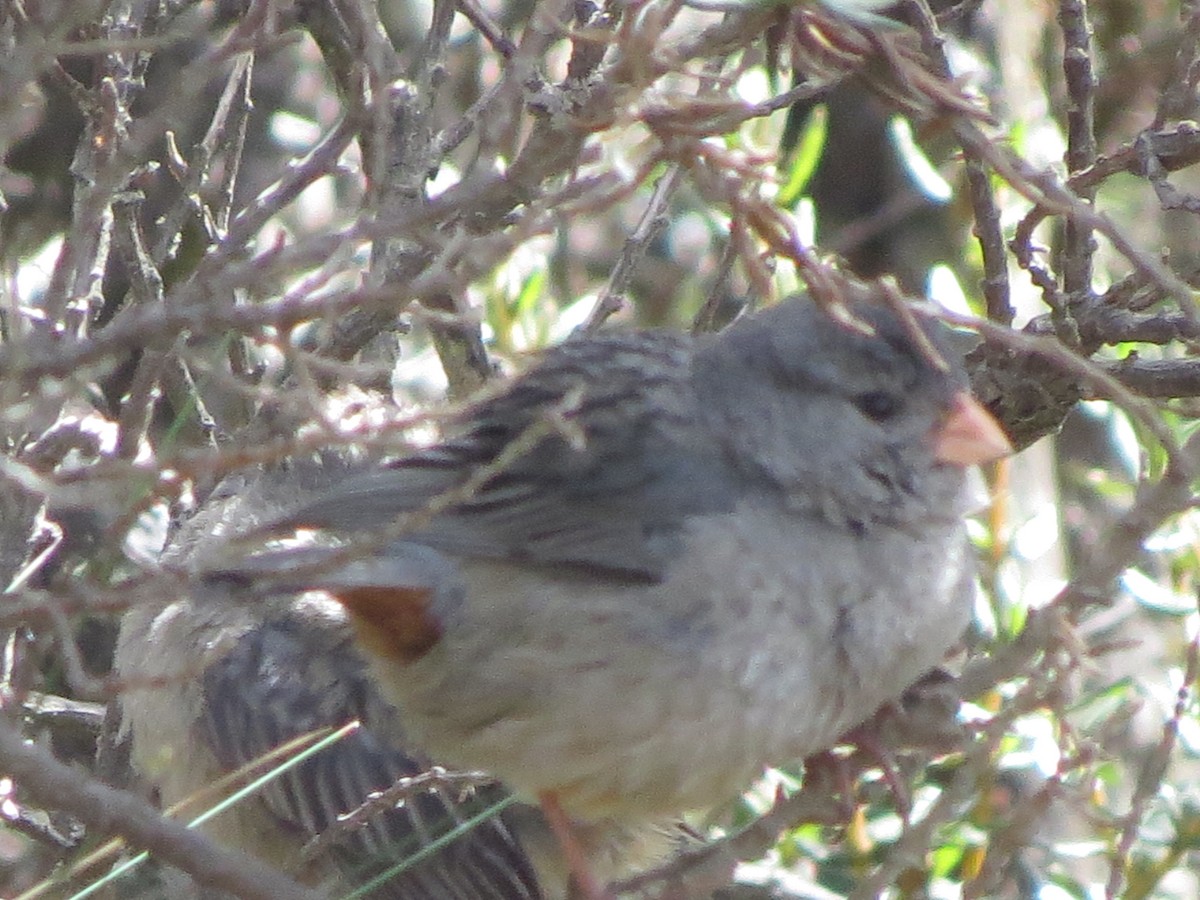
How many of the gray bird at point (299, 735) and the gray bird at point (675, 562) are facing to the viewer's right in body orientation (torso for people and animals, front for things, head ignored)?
1

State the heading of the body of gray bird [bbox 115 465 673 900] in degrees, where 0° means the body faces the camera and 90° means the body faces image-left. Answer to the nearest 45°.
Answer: approximately 90°

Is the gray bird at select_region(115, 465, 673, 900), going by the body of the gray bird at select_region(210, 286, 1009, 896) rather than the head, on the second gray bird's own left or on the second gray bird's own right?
on the second gray bird's own left

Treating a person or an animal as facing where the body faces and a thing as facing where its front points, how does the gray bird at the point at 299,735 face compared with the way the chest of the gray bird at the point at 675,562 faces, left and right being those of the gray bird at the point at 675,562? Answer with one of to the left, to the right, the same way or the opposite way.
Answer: the opposite way

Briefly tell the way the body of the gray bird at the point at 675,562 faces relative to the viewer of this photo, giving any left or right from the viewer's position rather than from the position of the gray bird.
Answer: facing to the right of the viewer

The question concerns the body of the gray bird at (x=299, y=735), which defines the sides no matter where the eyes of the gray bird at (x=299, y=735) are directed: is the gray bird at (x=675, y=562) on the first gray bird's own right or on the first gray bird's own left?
on the first gray bird's own left

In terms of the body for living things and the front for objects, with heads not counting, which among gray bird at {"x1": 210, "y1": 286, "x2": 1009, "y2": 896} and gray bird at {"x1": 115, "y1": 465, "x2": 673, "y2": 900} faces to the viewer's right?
gray bird at {"x1": 210, "y1": 286, "x2": 1009, "y2": 896}
